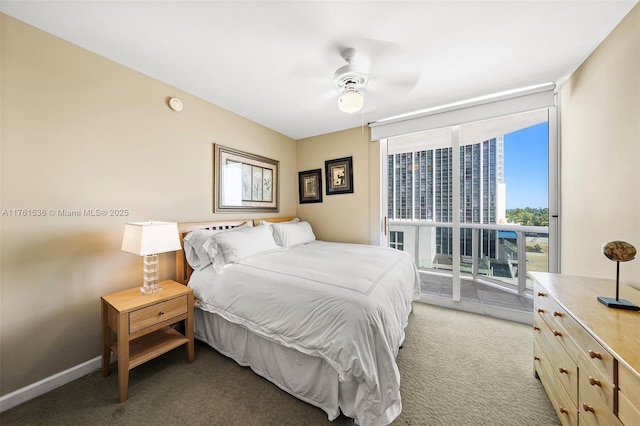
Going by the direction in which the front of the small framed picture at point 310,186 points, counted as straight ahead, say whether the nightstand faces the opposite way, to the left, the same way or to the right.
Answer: to the left

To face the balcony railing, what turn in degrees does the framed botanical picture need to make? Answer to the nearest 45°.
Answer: approximately 45° to its left

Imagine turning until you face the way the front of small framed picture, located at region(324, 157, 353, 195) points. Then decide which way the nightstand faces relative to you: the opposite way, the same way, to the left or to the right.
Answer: to the left

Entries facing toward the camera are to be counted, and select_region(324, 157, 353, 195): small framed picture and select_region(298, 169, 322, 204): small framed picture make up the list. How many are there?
2

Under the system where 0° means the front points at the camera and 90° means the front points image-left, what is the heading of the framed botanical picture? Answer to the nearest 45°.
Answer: approximately 315°

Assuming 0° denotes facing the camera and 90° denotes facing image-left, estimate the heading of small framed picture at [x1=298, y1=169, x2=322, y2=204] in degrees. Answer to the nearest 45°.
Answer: approximately 0°

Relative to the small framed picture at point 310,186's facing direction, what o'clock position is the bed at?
The bed is roughly at 12 o'clock from the small framed picture.

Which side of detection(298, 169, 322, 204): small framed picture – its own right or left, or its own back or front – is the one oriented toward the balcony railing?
left

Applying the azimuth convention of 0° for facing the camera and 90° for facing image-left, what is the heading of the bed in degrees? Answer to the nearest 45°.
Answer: approximately 315°

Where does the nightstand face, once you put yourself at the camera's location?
facing the viewer and to the right of the viewer

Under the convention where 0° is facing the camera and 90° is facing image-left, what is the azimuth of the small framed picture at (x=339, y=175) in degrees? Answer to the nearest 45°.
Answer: approximately 0°

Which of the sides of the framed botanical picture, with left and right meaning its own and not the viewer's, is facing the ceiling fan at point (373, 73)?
front
